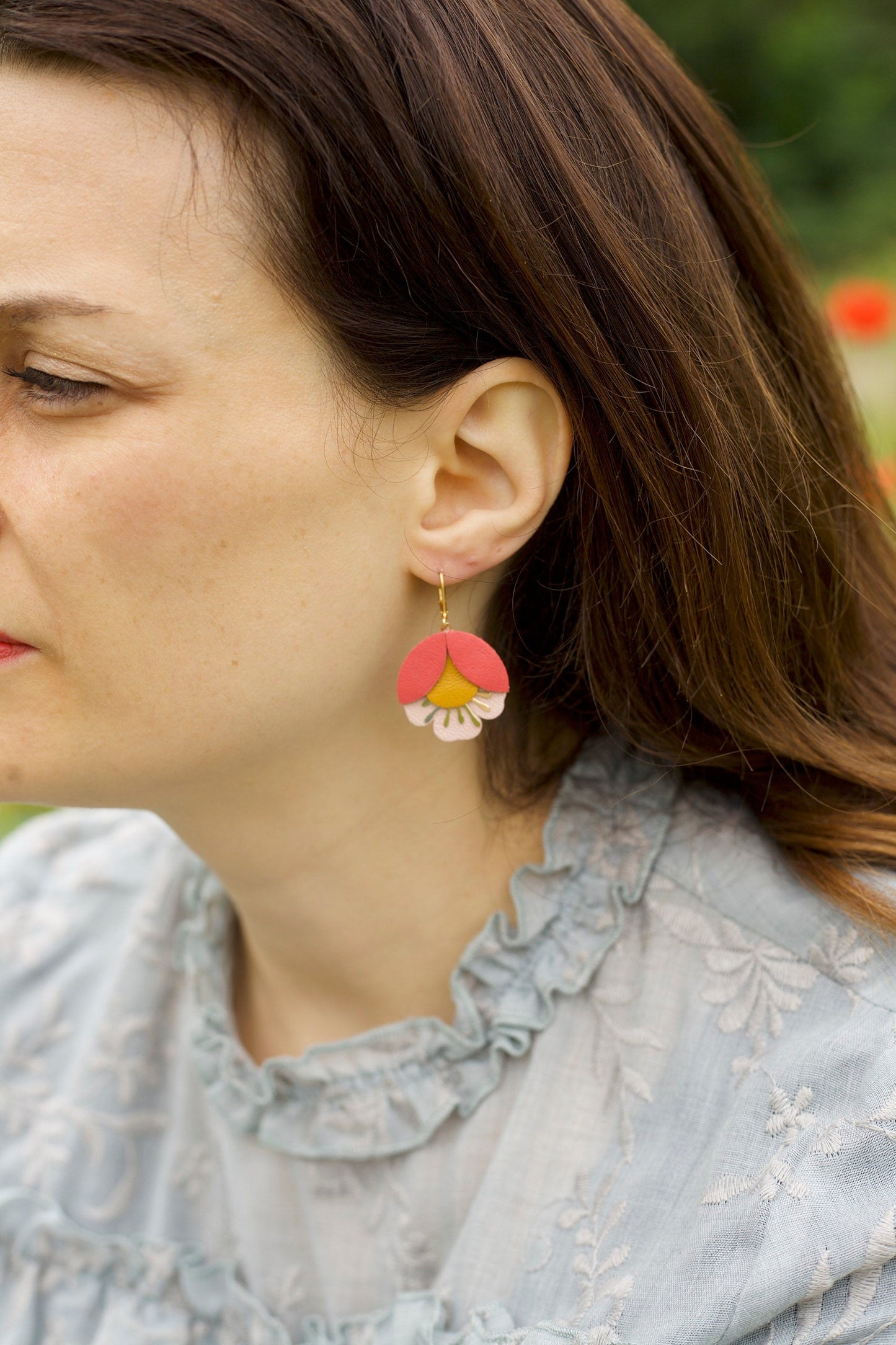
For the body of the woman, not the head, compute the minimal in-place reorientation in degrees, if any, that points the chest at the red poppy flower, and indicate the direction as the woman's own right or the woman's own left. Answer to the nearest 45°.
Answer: approximately 135° to the woman's own right

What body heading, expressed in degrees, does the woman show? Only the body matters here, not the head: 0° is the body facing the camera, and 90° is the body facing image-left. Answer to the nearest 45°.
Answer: approximately 45°

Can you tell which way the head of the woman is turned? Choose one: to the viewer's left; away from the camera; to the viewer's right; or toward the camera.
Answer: to the viewer's left
